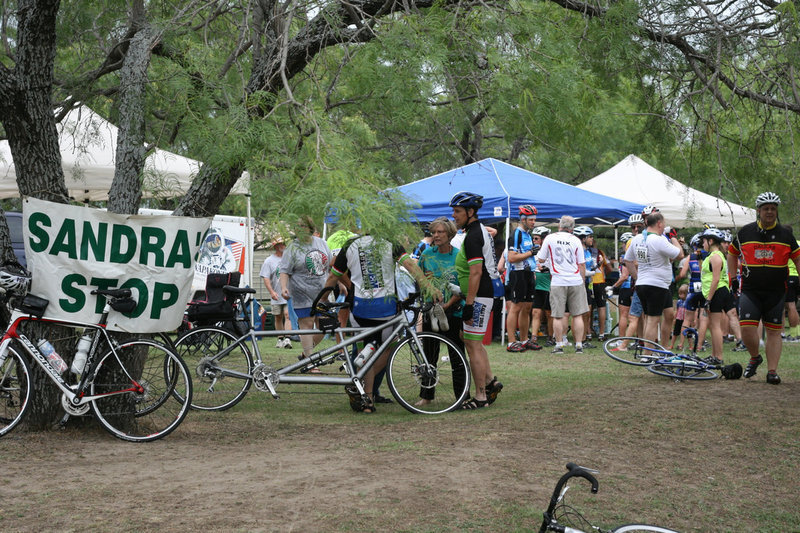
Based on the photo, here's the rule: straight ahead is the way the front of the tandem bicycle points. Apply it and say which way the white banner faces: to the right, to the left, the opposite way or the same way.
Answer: to the right

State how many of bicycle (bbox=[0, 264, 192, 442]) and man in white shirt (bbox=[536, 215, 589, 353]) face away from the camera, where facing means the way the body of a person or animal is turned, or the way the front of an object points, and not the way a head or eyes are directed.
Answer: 1

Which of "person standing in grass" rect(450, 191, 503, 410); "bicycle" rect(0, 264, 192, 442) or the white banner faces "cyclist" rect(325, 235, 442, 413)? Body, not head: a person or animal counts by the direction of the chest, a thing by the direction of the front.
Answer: the person standing in grass

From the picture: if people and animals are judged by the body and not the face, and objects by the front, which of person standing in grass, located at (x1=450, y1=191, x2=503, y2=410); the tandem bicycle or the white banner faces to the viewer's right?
the tandem bicycle

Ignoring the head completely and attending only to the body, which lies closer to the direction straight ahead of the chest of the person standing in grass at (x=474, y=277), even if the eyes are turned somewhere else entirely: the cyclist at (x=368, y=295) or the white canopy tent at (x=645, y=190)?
the cyclist

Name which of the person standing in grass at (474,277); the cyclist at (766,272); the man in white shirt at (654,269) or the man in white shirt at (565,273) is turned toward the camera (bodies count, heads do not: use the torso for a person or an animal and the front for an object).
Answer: the cyclist

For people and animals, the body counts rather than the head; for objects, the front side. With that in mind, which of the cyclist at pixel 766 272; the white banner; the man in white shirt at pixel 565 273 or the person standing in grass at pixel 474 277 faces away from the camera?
the man in white shirt

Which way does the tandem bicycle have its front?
to the viewer's right

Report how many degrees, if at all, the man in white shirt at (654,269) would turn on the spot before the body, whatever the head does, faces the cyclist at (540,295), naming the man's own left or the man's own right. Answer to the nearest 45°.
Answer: approximately 90° to the man's own left

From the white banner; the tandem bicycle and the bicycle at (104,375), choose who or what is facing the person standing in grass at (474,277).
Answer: the tandem bicycle
